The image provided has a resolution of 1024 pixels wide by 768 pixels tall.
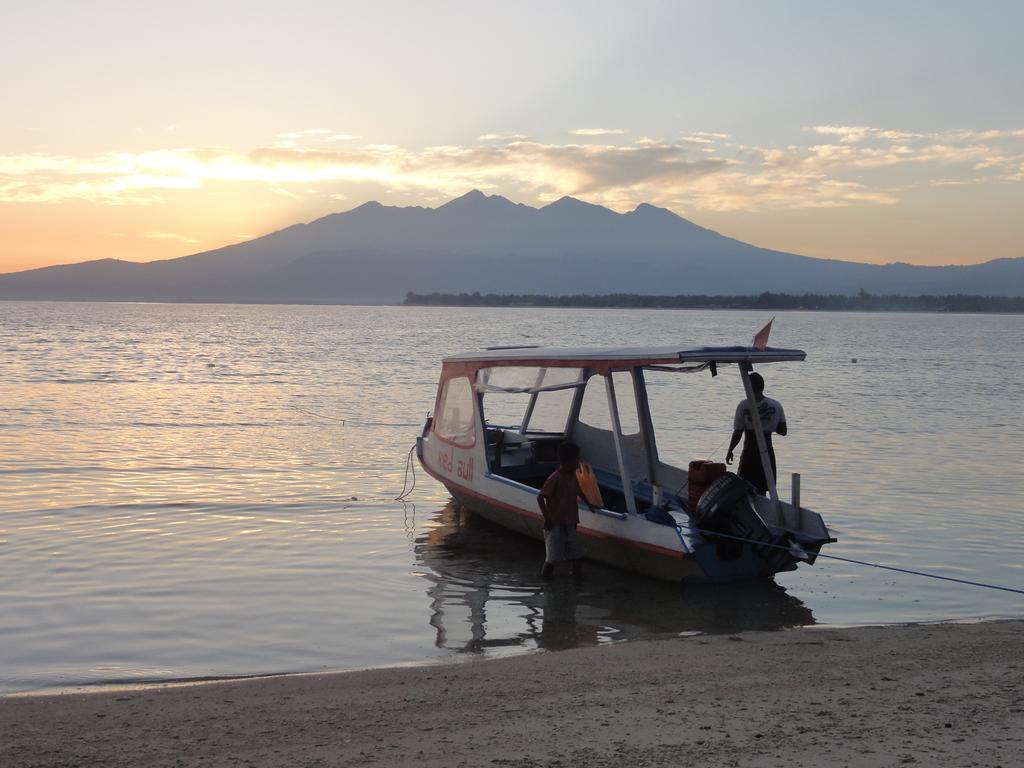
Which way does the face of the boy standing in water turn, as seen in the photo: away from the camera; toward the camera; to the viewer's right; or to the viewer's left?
away from the camera

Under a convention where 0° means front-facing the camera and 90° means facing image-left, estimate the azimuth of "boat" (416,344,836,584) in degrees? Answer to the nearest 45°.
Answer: approximately 135°
